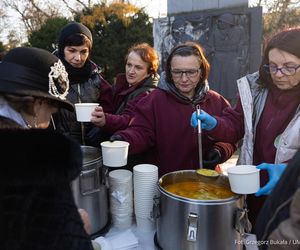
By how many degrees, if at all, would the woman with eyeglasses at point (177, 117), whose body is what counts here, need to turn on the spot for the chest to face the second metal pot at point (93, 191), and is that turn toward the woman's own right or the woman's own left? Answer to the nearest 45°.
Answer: approximately 45° to the woman's own right

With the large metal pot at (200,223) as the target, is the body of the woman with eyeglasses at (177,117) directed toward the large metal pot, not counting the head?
yes

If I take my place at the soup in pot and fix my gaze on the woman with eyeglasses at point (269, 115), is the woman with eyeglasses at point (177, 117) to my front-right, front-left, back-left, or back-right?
front-left

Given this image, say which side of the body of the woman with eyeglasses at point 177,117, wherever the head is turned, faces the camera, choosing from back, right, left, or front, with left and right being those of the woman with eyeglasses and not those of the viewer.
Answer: front

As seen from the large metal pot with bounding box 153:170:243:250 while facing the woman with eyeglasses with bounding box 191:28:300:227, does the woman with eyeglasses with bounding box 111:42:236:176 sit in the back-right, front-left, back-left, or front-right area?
front-left

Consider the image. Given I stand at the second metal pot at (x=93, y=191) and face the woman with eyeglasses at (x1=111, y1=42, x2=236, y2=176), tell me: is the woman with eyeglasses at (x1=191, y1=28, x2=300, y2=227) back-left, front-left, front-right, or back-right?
front-right

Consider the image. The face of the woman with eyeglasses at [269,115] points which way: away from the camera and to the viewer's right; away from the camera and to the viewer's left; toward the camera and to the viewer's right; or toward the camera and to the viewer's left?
toward the camera and to the viewer's left
